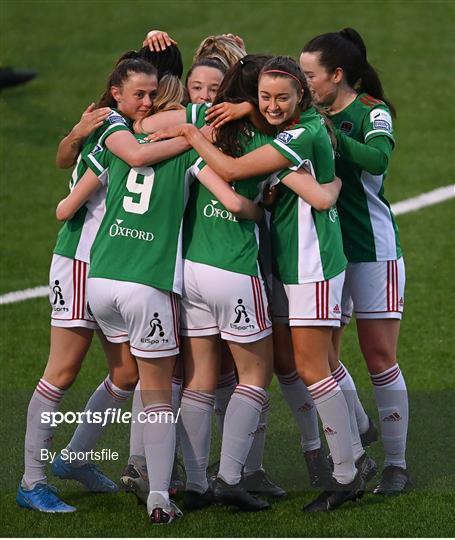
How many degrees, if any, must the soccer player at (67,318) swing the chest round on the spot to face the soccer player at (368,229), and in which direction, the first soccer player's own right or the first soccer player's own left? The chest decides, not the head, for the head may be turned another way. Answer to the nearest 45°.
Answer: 0° — they already face them

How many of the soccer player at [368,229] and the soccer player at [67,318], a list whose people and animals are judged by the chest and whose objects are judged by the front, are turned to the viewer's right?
1

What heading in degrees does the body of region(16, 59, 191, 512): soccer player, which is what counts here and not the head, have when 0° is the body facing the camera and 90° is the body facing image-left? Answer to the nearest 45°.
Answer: approximately 270°

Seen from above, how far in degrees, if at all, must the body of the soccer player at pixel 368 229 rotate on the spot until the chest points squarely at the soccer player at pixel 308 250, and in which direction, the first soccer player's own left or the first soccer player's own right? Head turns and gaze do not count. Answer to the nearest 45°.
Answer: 0° — they already face them

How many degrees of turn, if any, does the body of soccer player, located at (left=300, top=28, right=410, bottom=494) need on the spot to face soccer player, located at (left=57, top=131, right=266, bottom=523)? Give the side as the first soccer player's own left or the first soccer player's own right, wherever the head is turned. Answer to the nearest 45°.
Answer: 0° — they already face them

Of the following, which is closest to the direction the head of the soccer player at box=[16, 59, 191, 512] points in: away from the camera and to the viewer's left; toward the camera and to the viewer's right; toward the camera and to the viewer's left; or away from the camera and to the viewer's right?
toward the camera and to the viewer's right

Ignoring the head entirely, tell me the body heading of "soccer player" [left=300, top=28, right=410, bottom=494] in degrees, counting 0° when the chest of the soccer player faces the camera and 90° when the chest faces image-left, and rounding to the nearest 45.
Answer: approximately 45°
